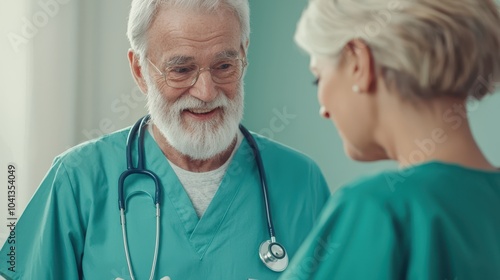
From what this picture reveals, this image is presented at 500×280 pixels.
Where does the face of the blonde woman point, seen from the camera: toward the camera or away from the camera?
away from the camera

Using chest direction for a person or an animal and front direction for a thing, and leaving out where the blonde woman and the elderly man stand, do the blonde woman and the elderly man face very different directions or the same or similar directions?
very different directions

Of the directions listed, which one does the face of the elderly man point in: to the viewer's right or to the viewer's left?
to the viewer's right

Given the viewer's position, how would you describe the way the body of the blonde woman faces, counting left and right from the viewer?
facing away from the viewer and to the left of the viewer

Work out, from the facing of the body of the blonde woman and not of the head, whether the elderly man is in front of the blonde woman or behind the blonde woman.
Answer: in front

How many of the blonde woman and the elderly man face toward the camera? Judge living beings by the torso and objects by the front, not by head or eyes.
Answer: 1

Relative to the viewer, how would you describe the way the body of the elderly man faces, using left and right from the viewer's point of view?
facing the viewer

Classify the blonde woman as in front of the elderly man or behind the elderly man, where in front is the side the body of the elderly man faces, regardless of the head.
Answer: in front
